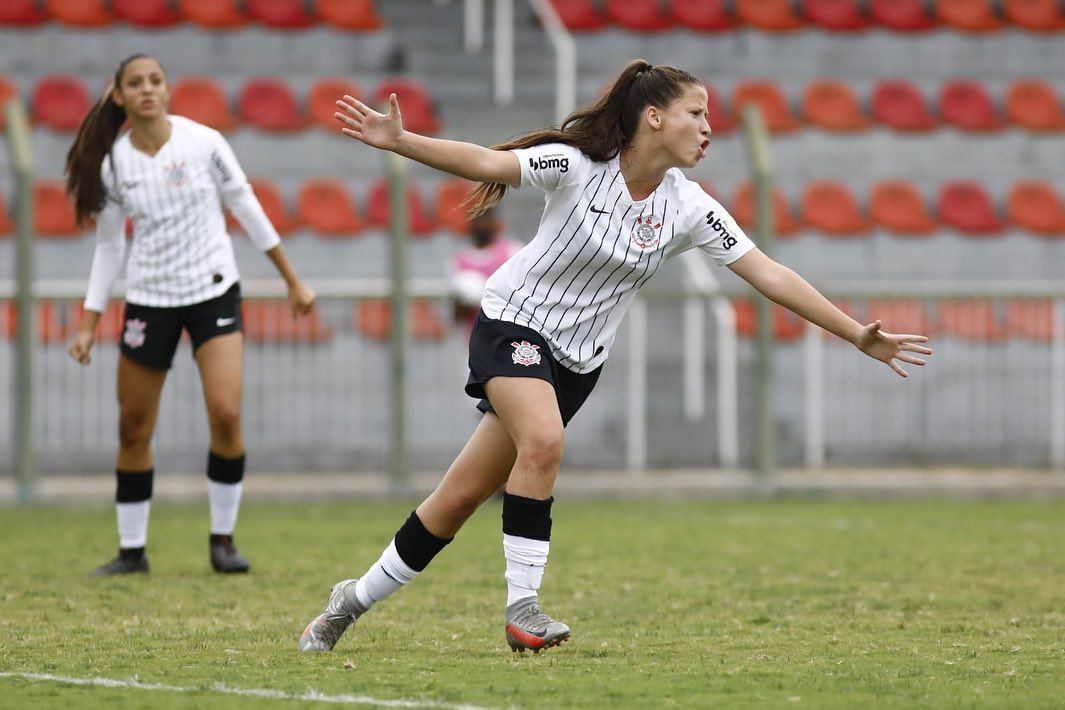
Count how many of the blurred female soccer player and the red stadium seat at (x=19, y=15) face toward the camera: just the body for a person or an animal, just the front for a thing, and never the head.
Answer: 2

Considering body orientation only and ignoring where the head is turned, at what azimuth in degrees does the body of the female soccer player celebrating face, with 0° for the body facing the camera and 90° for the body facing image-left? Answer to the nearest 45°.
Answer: approximately 315°

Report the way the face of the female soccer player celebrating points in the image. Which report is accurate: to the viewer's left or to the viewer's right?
to the viewer's right

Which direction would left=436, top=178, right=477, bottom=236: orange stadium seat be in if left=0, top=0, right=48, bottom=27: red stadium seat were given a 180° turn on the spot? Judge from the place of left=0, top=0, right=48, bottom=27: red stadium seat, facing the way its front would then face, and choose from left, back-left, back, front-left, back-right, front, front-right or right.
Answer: back-right

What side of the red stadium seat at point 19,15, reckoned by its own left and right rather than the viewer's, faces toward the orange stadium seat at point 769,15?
left

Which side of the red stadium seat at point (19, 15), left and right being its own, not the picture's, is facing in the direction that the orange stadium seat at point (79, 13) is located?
left

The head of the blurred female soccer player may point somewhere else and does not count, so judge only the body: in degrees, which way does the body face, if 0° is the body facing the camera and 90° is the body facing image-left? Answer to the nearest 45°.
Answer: approximately 0°

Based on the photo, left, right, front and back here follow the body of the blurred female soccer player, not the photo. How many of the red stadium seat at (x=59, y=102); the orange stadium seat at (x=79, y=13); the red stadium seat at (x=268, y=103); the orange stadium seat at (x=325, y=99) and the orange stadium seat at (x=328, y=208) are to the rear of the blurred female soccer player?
5

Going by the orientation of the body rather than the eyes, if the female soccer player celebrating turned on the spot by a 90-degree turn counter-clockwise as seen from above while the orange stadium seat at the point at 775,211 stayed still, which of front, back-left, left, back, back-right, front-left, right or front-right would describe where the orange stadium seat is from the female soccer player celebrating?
front-left

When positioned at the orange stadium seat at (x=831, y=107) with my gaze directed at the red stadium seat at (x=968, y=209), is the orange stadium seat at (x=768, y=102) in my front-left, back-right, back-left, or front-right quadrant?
back-right
